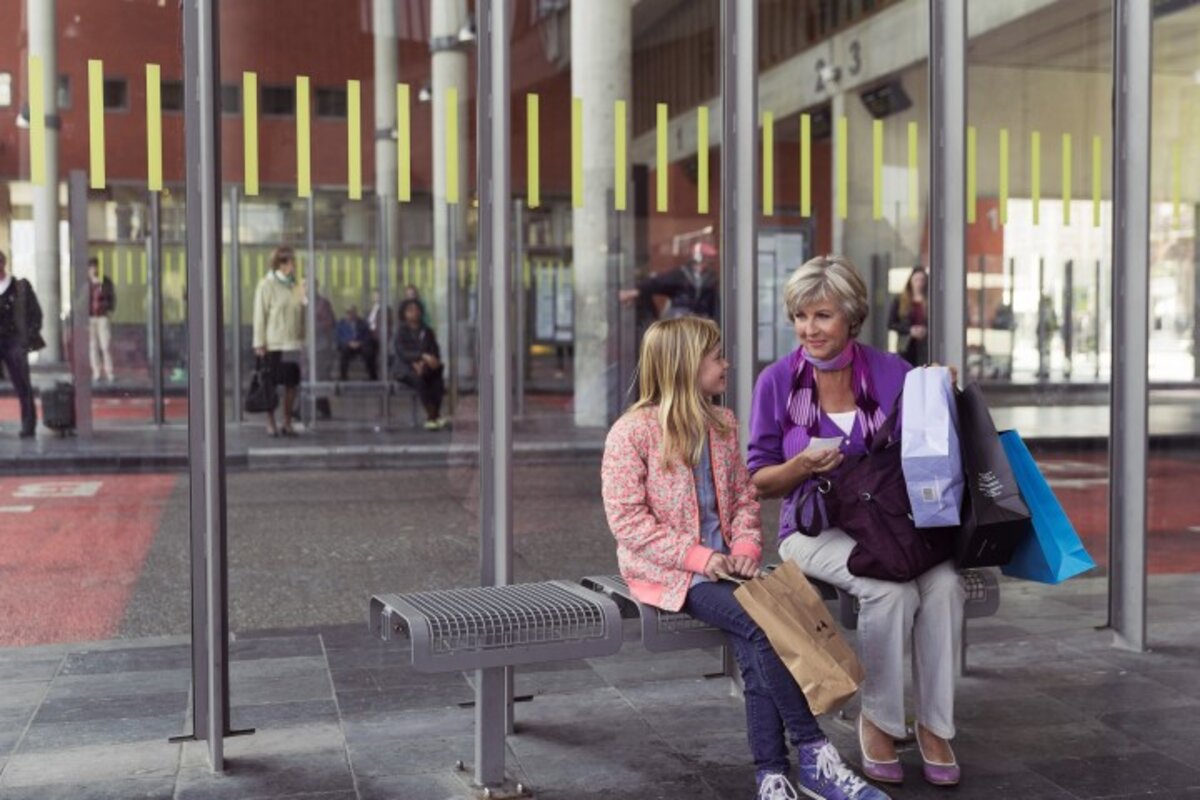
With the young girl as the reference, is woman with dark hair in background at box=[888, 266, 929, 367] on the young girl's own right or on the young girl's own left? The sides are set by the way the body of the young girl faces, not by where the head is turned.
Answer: on the young girl's own left

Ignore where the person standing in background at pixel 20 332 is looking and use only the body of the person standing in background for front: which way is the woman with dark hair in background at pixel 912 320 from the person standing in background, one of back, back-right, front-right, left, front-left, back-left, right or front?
left

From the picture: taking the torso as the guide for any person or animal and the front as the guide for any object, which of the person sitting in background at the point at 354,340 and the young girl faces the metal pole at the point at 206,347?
the person sitting in background

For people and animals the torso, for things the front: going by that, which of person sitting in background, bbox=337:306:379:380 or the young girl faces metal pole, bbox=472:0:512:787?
the person sitting in background

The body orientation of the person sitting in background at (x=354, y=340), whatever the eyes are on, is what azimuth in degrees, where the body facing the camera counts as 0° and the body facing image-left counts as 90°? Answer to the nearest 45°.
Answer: approximately 0°

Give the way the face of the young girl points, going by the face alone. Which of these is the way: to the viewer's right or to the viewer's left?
to the viewer's right
